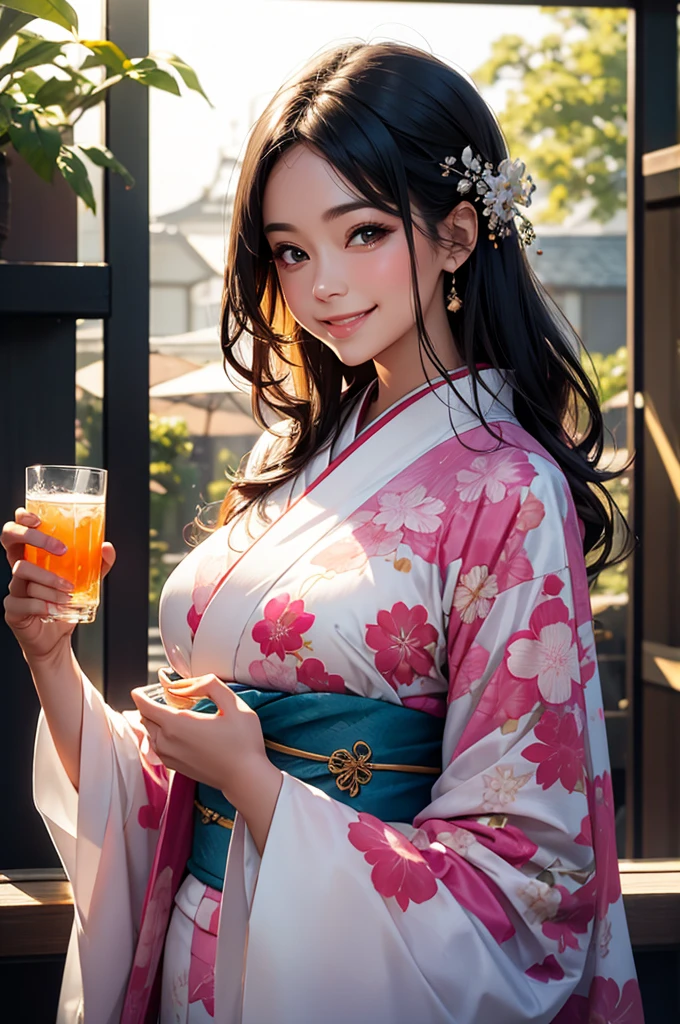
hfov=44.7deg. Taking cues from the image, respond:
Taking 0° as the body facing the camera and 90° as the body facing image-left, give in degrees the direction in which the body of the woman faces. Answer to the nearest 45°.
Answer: approximately 45°

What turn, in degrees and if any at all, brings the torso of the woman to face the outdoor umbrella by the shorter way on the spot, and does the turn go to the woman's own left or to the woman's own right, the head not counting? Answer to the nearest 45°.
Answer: approximately 135° to the woman's own right
